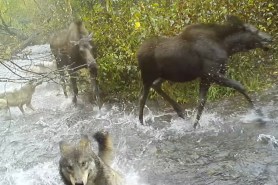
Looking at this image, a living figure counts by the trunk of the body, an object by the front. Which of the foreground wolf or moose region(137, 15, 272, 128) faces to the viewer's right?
the moose

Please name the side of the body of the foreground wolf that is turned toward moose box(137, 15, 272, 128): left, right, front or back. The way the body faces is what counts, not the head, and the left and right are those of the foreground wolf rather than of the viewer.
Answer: back

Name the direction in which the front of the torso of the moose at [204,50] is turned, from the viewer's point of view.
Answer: to the viewer's right

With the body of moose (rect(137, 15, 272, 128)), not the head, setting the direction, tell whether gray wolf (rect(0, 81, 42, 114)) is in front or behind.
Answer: behind

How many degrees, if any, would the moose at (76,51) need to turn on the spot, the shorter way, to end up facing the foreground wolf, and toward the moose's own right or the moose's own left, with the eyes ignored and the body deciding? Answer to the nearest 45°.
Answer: approximately 45° to the moose's own right

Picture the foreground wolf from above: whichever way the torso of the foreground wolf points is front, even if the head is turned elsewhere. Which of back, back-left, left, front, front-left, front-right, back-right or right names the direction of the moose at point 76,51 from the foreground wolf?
back-right

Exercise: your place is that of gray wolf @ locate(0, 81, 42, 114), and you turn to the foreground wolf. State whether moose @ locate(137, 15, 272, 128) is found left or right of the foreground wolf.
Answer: left

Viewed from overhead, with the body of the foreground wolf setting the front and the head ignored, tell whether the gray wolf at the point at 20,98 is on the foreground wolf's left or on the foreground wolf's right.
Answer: on the foreground wolf's right

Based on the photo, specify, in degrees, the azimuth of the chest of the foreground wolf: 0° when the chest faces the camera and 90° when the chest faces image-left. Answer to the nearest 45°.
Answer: approximately 45°
